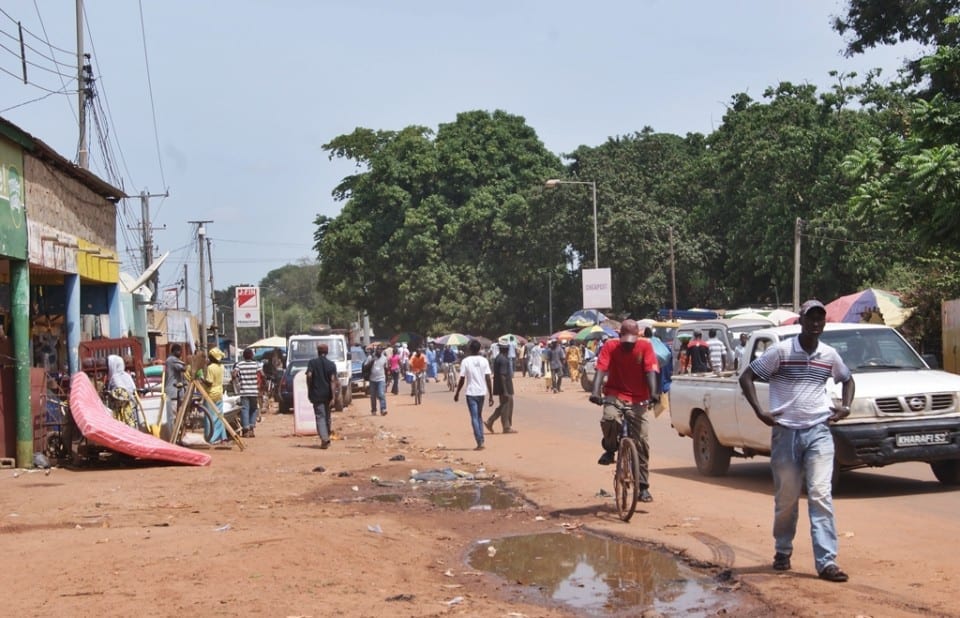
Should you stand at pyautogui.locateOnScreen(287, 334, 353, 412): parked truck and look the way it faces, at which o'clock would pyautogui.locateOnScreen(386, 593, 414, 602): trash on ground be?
The trash on ground is roughly at 12 o'clock from the parked truck.

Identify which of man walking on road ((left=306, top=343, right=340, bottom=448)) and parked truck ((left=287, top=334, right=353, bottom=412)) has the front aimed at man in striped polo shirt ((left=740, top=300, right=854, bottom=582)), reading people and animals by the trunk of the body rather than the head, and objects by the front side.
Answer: the parked truck

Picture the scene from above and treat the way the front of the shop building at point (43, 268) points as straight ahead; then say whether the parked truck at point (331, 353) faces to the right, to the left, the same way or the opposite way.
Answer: to the right

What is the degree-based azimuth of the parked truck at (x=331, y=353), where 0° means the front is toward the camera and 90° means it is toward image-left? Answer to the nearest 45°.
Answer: approximately 0°
